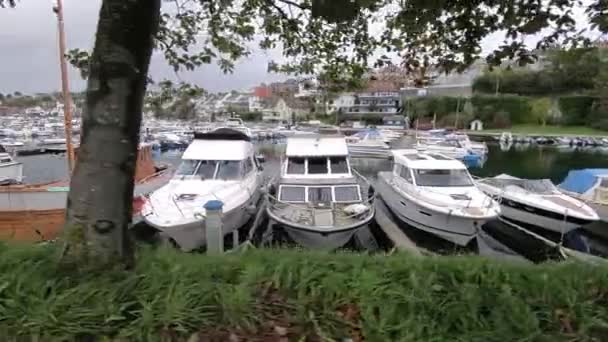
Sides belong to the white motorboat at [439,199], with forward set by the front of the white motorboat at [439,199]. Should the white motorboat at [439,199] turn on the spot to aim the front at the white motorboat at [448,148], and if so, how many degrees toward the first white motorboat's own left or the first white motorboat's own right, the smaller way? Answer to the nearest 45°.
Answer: approximately 135° to the first white motorboat's own left

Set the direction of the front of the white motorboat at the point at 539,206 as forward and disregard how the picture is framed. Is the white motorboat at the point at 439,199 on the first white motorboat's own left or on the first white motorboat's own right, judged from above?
on the first white motorboat's own right

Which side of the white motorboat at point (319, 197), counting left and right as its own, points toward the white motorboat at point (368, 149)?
back

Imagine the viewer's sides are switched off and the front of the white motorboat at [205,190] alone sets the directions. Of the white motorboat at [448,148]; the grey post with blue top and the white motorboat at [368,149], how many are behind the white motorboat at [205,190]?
2

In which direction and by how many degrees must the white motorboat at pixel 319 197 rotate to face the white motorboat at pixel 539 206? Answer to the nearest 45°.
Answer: approximately 90° to its left

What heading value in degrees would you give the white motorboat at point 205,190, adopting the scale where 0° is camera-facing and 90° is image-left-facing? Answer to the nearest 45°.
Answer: approximately 45°

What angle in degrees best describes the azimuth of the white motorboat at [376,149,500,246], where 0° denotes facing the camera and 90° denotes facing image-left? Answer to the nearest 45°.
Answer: approximately 315°

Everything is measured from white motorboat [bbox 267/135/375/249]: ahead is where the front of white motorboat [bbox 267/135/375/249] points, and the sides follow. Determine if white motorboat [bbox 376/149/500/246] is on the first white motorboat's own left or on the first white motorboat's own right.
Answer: on the first white motorboat's own left
